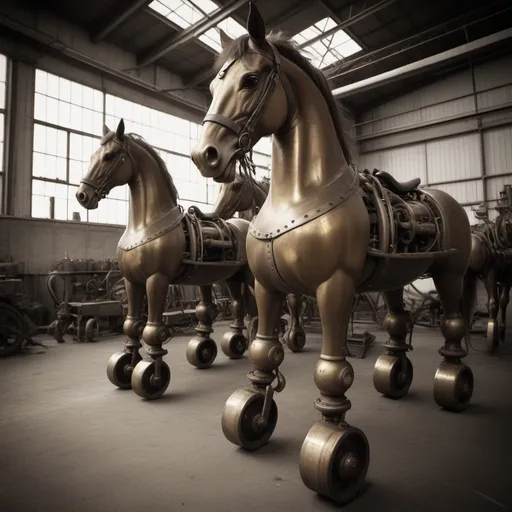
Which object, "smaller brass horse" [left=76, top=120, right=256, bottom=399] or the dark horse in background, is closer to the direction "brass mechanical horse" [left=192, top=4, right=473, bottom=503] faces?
the smaller brass horse

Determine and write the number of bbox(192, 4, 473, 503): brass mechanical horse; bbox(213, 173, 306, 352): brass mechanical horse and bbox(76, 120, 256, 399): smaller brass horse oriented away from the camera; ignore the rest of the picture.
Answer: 0

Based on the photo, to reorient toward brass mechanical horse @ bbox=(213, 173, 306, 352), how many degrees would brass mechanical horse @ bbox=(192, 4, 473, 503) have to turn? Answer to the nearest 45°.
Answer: approximately 135° to its right

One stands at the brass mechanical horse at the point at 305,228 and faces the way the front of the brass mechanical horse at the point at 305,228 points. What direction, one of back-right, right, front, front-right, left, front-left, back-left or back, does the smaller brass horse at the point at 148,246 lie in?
right

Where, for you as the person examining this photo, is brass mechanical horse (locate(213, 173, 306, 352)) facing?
facing the viewer and to the left of the viewer

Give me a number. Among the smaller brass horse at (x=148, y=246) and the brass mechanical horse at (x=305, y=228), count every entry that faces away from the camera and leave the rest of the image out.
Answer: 0

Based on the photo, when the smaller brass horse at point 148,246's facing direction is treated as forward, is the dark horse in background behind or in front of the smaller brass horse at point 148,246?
behind

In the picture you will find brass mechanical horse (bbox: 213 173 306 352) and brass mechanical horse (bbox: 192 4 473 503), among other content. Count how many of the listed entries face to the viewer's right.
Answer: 0

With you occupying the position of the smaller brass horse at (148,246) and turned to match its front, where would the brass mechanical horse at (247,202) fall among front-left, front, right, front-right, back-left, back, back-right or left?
back
